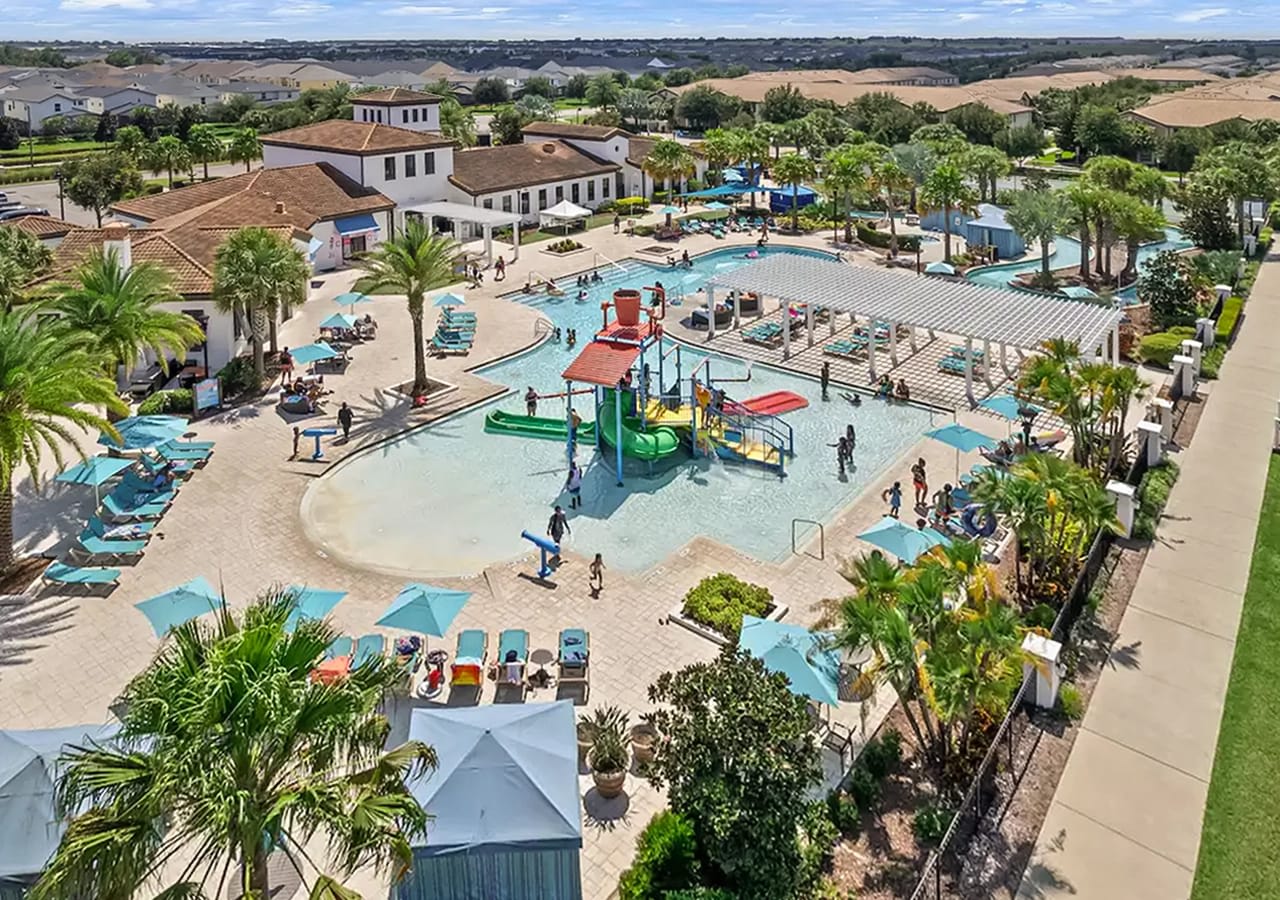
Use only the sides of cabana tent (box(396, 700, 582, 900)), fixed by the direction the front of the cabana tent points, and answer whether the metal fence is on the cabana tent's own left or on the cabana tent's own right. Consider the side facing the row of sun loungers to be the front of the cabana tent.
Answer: on the cabana tent's own right

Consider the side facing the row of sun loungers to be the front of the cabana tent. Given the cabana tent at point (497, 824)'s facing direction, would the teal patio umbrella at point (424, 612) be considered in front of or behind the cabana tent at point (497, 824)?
in front

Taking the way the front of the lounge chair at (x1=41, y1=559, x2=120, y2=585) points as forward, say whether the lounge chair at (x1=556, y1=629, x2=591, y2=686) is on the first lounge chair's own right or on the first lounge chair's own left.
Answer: on the first lounge chair's own right

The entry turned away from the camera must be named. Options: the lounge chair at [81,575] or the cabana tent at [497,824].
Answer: the cabana tent

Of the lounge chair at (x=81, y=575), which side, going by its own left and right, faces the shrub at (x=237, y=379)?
left

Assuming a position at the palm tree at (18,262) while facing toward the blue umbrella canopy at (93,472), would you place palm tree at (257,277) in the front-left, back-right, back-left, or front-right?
front-left

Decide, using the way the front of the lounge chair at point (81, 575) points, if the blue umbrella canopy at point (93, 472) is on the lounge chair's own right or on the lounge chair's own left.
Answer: on the lounge chair's own left

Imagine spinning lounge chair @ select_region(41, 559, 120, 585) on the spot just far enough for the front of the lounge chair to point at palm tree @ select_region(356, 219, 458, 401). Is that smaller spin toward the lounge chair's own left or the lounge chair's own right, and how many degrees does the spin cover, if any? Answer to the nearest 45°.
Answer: approximately 45° to the lounge chair's own left

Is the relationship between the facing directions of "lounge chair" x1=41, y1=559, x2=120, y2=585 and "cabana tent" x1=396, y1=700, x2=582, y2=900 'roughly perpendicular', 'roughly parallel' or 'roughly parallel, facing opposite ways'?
roughly perpendicular

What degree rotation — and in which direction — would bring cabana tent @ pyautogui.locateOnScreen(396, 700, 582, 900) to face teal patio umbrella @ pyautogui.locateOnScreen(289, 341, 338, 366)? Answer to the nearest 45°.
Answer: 0° — it already faces it

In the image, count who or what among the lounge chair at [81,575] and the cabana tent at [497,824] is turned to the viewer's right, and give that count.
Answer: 1

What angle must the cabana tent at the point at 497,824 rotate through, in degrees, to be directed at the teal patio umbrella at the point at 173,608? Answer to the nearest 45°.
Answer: approximately 45° to its left

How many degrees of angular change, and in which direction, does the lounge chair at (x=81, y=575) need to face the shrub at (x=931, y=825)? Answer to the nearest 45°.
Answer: approximately 45° to its right

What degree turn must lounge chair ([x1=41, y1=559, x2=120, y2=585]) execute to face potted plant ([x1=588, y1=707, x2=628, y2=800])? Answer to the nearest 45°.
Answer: approximately 45° to its right

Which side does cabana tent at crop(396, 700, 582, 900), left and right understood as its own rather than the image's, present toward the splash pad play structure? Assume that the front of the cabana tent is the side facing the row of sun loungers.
front

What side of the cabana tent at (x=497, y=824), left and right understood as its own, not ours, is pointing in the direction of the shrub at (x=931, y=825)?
right

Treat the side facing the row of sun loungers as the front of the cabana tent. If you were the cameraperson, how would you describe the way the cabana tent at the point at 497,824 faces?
facing away from the viewer

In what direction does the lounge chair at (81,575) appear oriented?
to the viewer's right

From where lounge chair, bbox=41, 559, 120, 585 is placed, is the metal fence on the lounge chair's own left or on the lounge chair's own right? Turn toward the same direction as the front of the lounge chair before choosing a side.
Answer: on the lounge chair's own right
